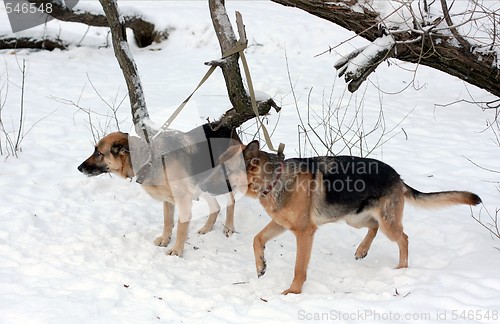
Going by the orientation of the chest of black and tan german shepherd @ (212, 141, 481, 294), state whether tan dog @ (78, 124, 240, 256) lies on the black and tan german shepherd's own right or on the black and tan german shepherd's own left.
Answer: on the black and tan german shepherd's own right

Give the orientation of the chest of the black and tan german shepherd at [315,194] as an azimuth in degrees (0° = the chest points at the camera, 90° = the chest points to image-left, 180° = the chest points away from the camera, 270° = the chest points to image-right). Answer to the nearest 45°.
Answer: approximately 45°
